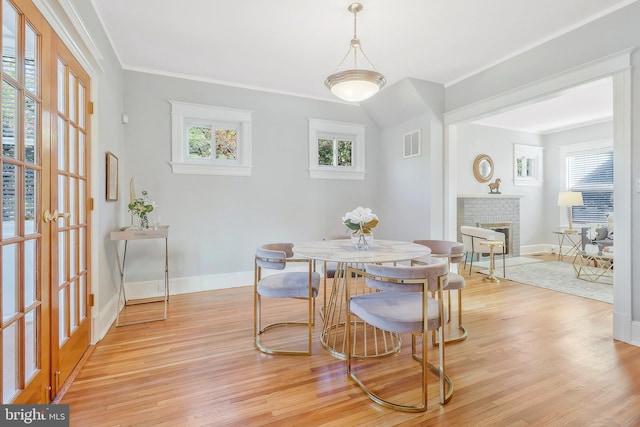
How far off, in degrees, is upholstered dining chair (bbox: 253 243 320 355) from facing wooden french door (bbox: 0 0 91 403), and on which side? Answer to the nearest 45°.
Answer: approximately 135° to its right

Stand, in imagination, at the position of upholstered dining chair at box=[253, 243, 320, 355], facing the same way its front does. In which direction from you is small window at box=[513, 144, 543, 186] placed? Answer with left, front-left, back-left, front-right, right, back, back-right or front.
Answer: front-left

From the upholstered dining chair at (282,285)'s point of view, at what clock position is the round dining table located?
The round dining table is roughly at 12 o'clock from the upholstered dining chair.

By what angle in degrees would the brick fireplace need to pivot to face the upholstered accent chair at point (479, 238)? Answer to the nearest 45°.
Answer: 0° — it already faces it

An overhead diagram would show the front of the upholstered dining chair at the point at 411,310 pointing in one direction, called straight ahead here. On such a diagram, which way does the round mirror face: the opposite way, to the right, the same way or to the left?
the opposite way

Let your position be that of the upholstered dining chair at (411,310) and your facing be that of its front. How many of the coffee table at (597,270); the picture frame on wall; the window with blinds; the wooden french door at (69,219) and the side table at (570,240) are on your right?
3

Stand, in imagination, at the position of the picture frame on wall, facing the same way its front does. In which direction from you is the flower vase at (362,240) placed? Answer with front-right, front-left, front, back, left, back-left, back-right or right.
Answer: front-right

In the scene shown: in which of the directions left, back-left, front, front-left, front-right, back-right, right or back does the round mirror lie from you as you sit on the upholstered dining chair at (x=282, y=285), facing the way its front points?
front-left

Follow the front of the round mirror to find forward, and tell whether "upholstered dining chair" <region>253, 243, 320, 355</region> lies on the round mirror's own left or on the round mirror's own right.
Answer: on the round mirror's own right

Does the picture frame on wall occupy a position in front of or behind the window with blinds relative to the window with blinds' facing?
in front

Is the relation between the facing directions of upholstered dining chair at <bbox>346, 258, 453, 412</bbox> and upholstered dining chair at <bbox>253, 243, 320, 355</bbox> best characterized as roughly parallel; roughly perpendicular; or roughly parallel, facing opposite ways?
roughly perpendicular

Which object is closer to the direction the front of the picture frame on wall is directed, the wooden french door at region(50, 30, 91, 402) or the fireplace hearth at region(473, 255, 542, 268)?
the fireplace hearth

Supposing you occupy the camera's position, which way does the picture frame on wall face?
facing to the right of the viewer

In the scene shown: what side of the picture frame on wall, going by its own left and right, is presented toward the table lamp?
front

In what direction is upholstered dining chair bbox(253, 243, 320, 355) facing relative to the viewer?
to the viewer's right
